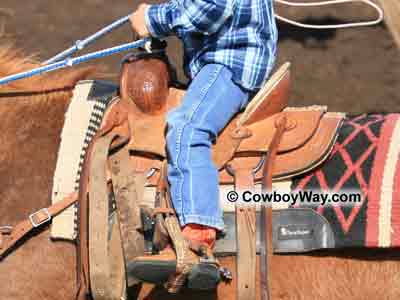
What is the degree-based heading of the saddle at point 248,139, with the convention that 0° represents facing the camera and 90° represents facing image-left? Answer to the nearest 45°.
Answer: approximately 90°

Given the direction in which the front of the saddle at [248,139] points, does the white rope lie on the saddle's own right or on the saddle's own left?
on the saddle's own right
